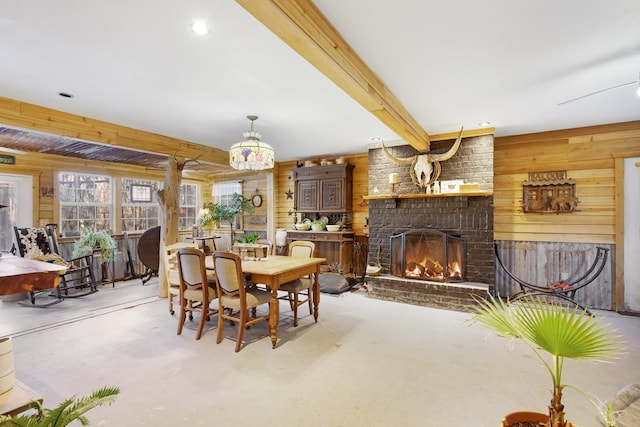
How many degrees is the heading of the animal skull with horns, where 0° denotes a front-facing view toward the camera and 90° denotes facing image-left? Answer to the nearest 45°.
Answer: approximately 0°

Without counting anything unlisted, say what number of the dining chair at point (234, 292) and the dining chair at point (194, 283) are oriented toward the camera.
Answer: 0

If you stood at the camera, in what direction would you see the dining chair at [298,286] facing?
facing the viewer and to the left of the viewer

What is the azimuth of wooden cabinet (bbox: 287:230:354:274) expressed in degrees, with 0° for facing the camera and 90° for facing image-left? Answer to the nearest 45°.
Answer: approximately 45°

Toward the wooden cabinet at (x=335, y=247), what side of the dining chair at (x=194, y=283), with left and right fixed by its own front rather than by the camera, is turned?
front

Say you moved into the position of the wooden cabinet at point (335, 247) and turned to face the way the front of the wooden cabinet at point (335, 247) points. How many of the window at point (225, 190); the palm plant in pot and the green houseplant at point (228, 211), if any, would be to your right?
2

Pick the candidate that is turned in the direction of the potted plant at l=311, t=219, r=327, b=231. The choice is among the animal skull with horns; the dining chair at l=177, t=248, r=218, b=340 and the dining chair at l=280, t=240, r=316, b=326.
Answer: the dining chair at l=177, t=248, r=218, b=340

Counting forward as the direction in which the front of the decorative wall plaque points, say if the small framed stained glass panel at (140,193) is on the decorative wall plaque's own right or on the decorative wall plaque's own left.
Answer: on the decorative wall plaque's own right

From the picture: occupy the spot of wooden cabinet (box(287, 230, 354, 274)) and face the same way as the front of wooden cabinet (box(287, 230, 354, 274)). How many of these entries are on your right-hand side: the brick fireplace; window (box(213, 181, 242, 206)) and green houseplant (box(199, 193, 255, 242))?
2

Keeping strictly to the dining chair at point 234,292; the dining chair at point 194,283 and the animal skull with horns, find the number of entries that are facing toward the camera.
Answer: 1

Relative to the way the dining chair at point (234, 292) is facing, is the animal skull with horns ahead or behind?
ahead
